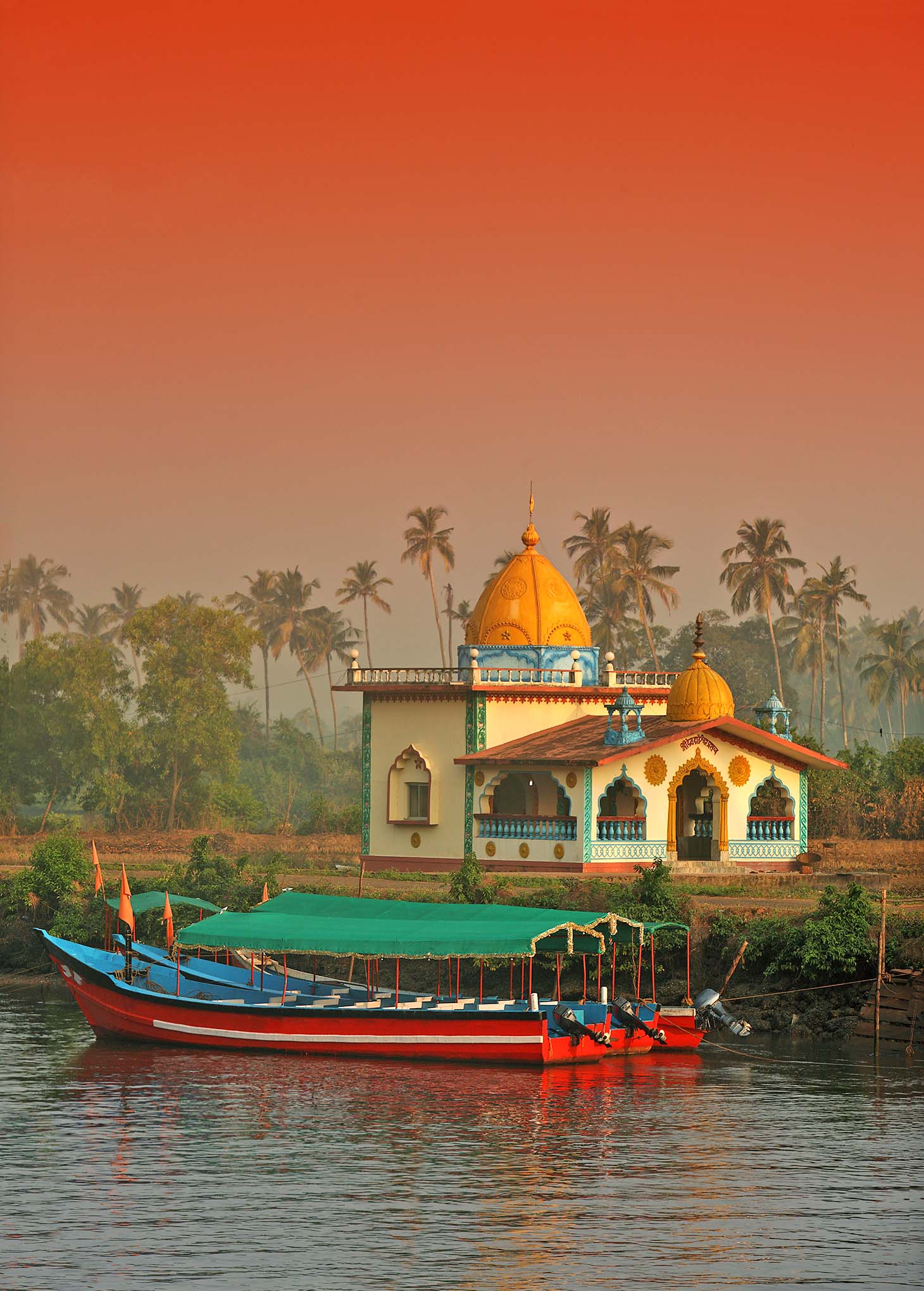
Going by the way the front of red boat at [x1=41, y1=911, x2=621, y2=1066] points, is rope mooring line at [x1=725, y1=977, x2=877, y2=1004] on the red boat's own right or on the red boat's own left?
on the red boat's own right

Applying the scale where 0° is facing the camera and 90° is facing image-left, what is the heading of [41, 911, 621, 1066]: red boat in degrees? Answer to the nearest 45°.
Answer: approximately 135°

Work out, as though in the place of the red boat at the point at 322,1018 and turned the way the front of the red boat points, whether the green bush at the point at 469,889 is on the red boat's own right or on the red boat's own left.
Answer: on the red boat's own right

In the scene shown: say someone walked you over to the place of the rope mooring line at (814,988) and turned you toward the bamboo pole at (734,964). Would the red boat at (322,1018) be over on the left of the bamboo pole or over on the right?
left

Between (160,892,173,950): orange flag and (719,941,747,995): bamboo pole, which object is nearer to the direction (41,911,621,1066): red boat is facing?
the orange flag

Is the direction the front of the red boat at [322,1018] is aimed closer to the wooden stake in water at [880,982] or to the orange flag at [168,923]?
the orange flag

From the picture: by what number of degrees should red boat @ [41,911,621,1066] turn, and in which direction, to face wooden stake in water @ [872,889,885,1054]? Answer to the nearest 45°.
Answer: approximately 135° to its right

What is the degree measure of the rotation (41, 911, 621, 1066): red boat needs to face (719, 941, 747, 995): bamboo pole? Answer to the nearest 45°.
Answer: approximately 135° to its right
